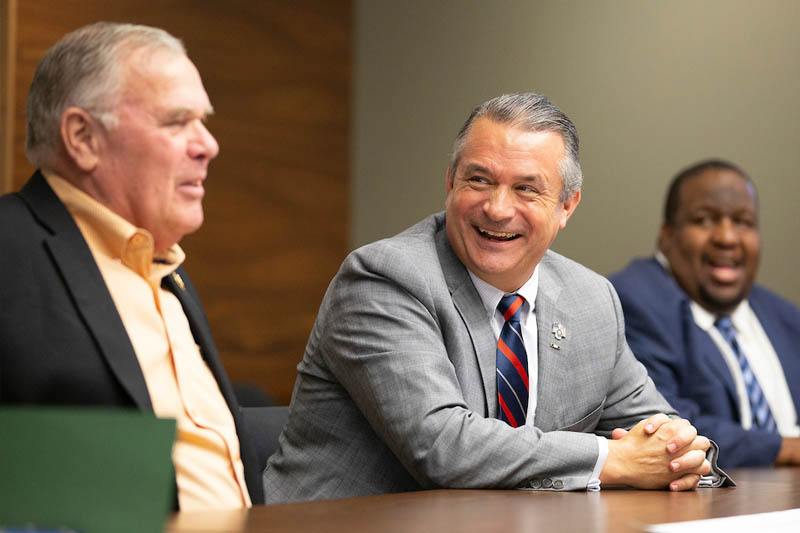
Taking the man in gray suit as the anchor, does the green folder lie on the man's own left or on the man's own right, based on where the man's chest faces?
on the man's own right

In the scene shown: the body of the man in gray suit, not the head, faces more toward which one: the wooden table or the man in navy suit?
the wooden table

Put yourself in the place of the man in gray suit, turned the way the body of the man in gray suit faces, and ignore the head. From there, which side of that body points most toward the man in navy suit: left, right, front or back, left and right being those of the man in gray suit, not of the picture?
left

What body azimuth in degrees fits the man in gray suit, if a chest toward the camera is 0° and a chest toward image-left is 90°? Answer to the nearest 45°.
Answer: approximately 315°

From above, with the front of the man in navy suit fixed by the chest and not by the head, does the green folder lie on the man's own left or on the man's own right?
on the man's own right
